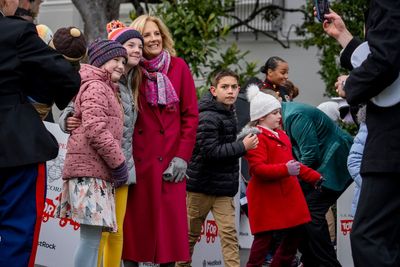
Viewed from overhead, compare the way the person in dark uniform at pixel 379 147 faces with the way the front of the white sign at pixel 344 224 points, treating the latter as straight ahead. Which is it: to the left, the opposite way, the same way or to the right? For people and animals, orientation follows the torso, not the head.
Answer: to the right

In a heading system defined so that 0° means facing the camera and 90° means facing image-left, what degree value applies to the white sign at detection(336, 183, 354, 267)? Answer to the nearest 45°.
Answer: approximately 0°

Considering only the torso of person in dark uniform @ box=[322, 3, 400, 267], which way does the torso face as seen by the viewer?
to the viewer's left

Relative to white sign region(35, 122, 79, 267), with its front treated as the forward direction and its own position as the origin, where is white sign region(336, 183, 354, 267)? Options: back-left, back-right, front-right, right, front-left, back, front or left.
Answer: left

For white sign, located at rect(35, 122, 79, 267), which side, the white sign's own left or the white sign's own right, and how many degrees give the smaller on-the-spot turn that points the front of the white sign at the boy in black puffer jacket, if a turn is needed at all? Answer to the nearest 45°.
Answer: approximately 90° to the white sign's own left

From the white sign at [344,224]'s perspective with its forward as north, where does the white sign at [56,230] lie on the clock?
the white sign at [56,230] is roughly at 2 o'clock from the white sign at [344,224].

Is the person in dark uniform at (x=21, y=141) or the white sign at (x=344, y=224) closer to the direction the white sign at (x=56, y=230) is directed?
the person in dark uniform

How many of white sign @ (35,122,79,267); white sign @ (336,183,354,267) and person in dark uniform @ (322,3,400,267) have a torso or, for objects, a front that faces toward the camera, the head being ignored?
2
